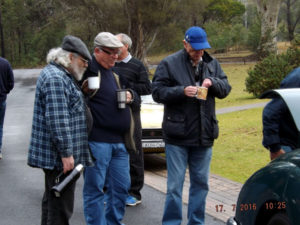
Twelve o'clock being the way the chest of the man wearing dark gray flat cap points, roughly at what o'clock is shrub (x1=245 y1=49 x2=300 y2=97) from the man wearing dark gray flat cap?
The shrub is roughly at 10 o'clock from the man wearing dark gray flat cap.

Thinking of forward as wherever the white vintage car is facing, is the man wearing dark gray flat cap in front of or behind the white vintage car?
in front

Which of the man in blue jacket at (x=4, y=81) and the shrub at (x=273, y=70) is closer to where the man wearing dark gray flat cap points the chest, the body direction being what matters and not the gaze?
the shrub

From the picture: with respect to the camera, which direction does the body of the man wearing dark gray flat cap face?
to the viewer's right

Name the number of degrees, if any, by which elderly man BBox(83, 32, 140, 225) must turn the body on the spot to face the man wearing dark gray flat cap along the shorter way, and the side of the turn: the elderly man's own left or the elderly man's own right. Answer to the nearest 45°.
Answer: approximately 90° to the elderly man's own right

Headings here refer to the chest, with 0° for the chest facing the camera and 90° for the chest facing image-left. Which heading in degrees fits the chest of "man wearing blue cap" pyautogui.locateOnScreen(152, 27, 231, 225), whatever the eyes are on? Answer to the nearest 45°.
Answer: approximately 315°

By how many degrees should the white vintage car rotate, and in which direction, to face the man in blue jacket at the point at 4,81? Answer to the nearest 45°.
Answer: approximately 90° to its right

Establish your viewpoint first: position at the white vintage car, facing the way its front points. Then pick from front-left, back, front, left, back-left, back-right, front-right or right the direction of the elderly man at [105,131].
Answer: front

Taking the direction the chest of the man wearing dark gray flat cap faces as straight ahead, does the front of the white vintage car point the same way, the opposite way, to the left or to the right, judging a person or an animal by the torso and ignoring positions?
to the right

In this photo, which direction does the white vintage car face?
toward the camera

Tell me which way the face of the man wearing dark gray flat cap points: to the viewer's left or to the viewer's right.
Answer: to the viewer's right

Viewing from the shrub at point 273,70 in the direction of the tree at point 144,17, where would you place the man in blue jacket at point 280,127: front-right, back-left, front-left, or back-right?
back-left

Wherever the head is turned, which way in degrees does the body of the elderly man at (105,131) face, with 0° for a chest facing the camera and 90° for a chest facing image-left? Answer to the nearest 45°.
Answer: approximately 315°

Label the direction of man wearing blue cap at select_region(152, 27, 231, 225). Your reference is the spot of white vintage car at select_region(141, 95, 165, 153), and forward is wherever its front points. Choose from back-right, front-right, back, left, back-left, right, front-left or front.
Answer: front

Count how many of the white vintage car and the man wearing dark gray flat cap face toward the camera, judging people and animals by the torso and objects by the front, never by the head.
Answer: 1
